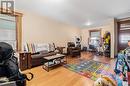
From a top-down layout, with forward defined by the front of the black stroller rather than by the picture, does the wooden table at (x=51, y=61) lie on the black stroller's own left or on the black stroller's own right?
on the black stroller's own left

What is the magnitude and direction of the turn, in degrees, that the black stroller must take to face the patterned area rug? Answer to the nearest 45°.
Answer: approximately 45° to its left

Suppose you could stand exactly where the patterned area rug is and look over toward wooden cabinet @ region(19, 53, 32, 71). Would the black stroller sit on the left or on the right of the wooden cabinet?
left

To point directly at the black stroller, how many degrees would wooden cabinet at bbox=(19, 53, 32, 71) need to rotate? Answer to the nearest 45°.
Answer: approximately 45° to its right

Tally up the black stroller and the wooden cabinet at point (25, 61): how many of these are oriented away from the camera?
0

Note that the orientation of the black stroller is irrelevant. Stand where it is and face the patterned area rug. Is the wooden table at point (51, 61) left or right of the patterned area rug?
left

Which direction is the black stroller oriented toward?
to the viewer's right

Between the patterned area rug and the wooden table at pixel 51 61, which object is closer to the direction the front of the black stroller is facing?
the patterned area rug
